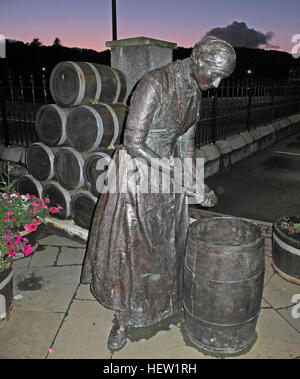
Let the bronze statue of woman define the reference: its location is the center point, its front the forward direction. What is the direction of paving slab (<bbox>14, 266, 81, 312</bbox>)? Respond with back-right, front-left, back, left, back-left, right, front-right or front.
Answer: back

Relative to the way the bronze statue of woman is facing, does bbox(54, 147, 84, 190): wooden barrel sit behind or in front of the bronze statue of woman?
behind

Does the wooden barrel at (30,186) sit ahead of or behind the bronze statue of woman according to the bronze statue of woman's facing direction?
behind

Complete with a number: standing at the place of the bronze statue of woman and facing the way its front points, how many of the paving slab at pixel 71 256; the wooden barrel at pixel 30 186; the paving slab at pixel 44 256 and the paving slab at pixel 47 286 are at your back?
4

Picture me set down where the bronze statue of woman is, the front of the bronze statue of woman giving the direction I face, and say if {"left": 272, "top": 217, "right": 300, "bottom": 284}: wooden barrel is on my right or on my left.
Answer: on my left

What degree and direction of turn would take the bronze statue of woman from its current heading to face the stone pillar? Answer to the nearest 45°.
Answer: approximately 135° to its left

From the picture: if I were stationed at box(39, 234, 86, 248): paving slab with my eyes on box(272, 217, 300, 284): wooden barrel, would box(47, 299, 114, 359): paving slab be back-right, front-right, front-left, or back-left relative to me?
front-right

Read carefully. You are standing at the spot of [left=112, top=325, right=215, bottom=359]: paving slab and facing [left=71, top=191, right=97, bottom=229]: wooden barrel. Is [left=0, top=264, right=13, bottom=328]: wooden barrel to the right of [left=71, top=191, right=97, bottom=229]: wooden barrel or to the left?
left

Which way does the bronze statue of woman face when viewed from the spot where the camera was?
facing the viewer and to the right of the viewer

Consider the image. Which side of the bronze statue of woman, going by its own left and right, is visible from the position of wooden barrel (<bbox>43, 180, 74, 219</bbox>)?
back

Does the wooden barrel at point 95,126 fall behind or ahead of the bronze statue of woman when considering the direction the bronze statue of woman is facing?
behind

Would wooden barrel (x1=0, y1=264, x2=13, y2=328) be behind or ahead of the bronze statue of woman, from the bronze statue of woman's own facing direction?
behind
